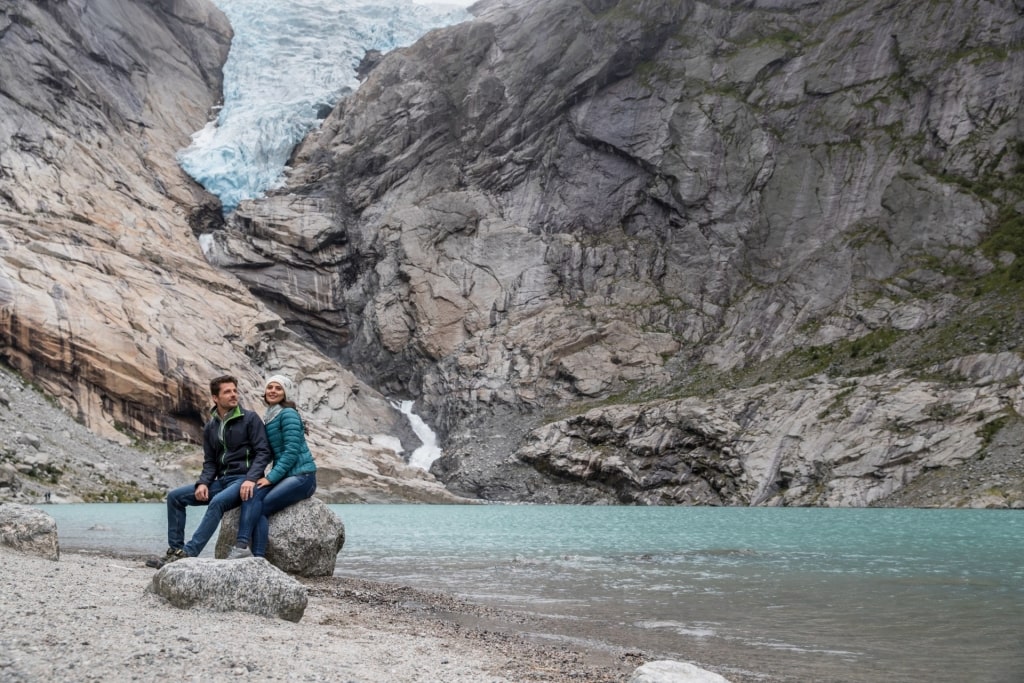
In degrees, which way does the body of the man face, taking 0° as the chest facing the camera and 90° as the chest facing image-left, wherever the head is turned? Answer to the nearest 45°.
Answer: approximately 45°

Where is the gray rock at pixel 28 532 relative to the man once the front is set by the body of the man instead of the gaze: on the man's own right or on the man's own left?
on the man's own right

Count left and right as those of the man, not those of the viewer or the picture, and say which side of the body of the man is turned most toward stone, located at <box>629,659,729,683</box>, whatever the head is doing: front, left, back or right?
left
